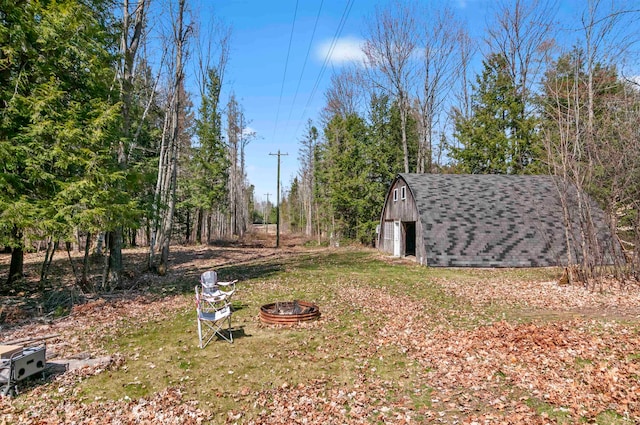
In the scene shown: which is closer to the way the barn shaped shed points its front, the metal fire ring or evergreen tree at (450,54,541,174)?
the metal fire ring

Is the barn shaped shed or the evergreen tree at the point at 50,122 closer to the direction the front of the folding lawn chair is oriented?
the barn shaped shed

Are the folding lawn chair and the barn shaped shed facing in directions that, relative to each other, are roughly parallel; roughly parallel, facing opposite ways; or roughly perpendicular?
roughly parallel, facing opposite ways

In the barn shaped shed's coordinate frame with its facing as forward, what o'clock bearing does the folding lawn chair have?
The folding lawn chair is roughly at 11 o'clock from the barn shaped shed.

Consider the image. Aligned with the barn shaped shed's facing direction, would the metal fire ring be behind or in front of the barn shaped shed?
in front

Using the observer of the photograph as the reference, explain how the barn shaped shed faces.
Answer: facing the viewer and to the left of the viewer

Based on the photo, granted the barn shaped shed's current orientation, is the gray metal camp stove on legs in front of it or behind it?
in front

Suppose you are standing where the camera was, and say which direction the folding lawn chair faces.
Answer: facing to the right of the viewer

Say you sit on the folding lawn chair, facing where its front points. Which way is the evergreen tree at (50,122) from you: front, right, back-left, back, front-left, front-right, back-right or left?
back-left
